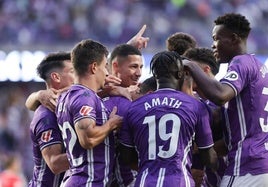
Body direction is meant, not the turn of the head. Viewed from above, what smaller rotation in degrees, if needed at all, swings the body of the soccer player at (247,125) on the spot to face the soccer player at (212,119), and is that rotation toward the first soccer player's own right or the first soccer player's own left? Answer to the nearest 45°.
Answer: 0° — they already face them

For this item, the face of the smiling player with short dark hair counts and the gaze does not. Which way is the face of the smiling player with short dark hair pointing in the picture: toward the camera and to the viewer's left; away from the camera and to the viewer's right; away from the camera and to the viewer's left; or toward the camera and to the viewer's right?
toward the camera and to the viewer's right

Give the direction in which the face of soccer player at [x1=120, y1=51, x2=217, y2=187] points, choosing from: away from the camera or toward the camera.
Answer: away from the camera

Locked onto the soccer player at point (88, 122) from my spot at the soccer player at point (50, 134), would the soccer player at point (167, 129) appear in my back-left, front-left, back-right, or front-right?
front-left

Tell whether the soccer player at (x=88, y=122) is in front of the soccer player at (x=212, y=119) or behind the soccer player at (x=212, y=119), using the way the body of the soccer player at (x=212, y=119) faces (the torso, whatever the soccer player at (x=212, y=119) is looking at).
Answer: in front

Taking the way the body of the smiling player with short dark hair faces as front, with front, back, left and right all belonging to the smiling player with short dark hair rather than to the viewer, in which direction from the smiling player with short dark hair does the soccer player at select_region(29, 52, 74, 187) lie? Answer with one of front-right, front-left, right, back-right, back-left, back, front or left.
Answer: back-right

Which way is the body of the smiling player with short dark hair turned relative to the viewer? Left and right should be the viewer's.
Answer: facing the viewer and to the right of the viewer

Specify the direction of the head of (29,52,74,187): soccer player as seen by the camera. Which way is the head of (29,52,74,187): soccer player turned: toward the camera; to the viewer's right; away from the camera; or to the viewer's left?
to the viewer's right
